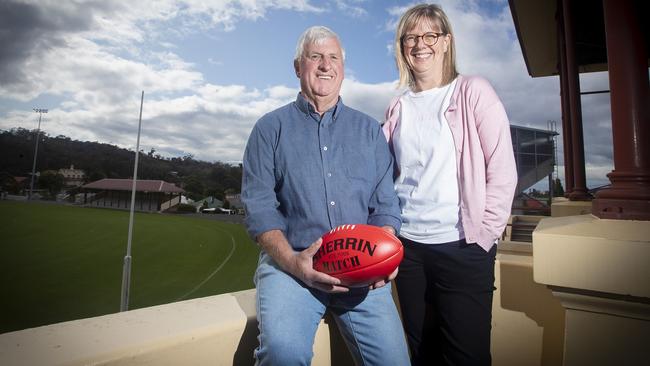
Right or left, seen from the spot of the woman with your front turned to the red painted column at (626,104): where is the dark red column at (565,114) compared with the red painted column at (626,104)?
left

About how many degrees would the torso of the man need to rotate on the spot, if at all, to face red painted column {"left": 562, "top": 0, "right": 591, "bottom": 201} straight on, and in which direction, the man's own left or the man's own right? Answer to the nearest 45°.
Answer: approximately 135° to the man's own left

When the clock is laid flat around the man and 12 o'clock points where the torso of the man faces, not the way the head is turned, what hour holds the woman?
The woman is roughly at 9 o'clock from the man.

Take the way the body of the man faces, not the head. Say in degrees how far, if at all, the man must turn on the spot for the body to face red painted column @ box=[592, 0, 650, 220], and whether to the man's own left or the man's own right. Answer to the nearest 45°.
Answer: approximately 90° to the man's own left

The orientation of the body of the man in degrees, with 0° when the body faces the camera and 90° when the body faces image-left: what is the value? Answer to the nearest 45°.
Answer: approximately 0°

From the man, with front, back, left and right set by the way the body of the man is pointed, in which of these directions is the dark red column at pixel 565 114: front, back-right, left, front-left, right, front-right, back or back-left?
back-left
